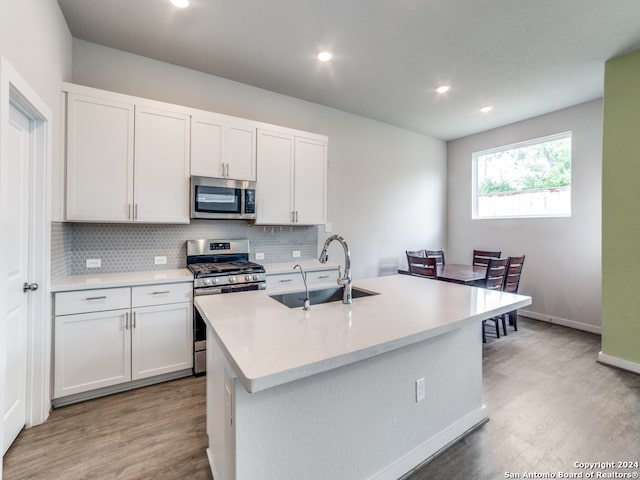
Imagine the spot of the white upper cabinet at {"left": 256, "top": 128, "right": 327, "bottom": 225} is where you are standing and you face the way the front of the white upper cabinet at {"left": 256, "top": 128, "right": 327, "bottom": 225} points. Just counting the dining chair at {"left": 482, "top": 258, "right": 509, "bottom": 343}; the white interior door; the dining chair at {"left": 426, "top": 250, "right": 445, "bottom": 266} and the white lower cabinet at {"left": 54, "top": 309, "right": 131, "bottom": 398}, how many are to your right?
2

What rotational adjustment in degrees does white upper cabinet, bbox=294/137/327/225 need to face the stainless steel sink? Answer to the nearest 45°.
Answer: approximately 45° to its right

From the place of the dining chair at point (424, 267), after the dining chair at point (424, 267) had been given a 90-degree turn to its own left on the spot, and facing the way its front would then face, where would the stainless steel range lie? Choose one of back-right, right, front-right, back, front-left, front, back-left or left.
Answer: left

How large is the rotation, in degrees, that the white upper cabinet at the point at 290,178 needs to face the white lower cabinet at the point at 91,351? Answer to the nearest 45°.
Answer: approximately 90° to its right

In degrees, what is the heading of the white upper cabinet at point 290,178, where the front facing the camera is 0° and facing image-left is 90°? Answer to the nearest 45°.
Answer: approximately 315°

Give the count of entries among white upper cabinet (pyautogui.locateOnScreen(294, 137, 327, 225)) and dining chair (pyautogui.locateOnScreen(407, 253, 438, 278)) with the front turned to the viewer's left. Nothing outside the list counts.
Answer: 0

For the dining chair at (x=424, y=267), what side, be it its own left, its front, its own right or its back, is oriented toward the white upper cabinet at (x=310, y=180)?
back

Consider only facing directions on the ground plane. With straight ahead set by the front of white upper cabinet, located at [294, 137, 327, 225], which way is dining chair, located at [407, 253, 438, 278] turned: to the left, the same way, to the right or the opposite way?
to the left

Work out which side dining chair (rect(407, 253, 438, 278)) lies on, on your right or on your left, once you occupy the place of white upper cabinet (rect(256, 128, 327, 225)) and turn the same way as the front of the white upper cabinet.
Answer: on your left

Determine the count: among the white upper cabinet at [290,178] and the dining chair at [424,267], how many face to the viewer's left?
0

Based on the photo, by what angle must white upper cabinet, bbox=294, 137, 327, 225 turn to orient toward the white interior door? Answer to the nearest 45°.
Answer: approximately 90° to its right

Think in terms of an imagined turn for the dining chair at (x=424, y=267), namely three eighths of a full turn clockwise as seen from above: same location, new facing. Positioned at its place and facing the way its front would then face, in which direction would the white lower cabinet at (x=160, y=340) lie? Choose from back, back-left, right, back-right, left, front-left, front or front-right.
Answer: front-right

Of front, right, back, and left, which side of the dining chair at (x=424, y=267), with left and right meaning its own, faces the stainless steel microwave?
back
